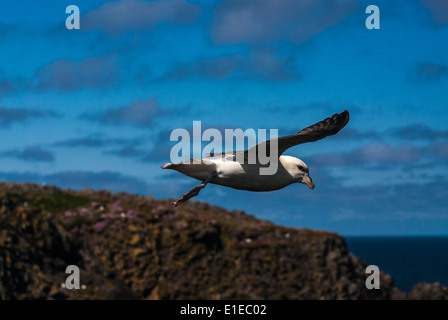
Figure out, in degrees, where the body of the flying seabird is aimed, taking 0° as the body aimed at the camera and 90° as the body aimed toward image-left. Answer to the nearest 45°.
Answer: approximately 270°

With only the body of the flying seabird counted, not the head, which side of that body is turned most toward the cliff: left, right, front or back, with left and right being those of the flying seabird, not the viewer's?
left
